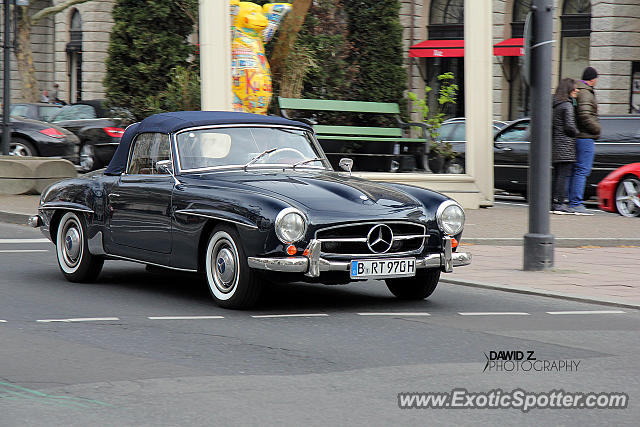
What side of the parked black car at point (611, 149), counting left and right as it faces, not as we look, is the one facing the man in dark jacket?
left

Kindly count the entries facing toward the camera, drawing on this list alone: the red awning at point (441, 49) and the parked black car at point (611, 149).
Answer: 1

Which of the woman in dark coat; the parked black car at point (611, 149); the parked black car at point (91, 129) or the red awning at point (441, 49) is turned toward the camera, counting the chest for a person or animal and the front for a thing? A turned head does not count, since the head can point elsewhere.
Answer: the red awning

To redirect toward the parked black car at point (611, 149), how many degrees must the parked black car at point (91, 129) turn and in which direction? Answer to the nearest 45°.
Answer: approximately 180°

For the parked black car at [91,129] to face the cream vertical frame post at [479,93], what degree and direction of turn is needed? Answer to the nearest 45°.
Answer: approximately 180°

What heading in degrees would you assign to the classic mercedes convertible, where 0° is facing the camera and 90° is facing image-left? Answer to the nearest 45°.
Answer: approximately 315°

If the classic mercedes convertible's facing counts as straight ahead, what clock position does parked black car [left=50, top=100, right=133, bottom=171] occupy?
The parked black car is roughly at 7 o'clock from the classic mercedes convertible.

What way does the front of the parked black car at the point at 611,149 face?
to the viewer's left

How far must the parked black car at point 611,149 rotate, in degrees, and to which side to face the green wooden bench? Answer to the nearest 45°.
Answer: approximately 45° to its left
